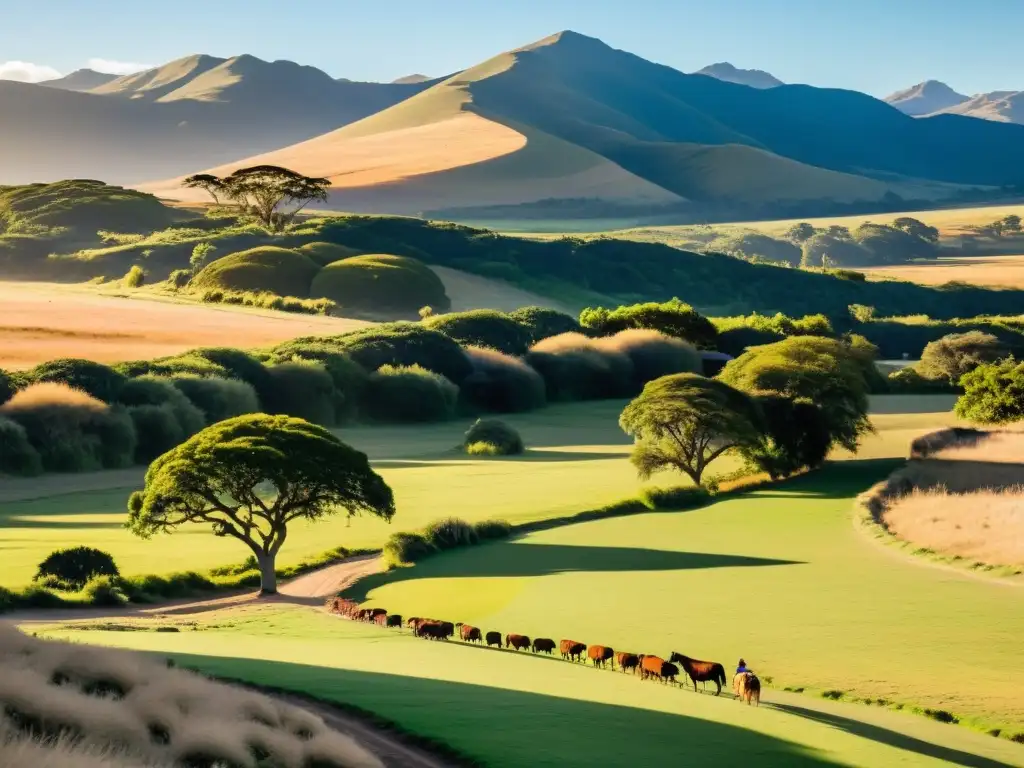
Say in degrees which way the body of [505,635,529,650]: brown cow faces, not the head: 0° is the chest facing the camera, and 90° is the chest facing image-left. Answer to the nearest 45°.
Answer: approximately 90°

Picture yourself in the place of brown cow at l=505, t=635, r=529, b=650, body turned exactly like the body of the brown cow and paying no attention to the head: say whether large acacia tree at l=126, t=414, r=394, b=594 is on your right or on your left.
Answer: on your right

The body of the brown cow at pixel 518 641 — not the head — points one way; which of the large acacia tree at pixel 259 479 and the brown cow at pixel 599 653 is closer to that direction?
the large acacia tree
